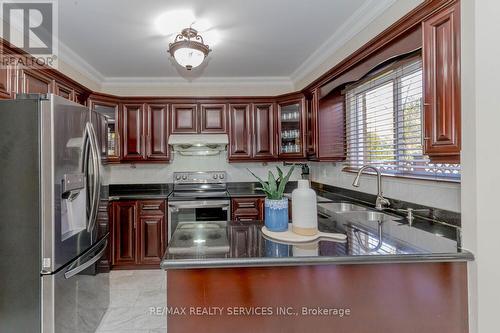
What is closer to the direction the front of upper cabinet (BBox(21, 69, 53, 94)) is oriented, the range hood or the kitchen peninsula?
the kitchen peninsula

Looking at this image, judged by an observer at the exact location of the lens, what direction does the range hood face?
facing the viewer

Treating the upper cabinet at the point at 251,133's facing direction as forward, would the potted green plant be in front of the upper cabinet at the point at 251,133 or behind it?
in front

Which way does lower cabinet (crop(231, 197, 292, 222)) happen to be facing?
toward the camera

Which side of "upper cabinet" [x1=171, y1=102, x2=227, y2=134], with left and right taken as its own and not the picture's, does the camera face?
front

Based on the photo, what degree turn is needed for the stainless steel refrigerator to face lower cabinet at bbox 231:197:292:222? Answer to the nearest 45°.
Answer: approximately 45° to its left

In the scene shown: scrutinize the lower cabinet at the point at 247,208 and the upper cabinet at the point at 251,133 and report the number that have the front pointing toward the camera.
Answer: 2

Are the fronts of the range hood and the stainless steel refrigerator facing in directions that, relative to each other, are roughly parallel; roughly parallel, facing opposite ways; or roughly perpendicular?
roughly perpendicular

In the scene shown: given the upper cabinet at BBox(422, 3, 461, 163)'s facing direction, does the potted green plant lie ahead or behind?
ahead

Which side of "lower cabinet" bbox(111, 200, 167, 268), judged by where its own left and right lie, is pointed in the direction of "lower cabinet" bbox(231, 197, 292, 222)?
left

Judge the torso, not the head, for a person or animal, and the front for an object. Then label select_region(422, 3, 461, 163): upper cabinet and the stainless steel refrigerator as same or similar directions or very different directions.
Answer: very different directions

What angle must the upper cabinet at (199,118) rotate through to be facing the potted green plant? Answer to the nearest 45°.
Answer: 0° — it already faces it

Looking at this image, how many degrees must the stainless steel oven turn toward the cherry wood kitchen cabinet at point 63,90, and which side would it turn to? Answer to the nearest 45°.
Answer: approximately 90° to its right

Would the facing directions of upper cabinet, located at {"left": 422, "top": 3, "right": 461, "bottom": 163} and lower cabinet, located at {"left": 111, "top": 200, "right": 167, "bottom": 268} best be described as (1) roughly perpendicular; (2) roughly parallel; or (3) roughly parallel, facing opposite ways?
roughly perpendicular

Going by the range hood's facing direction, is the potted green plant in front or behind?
in front
